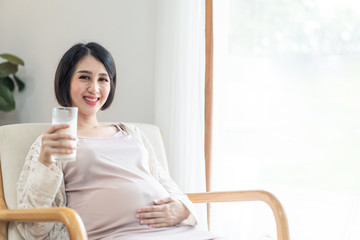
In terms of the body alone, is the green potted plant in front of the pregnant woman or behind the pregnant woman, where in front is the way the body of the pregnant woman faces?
behind

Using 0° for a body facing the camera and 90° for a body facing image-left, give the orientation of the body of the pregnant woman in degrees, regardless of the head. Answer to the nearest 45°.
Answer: approximately 315°

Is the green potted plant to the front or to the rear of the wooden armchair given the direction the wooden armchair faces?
to the rear

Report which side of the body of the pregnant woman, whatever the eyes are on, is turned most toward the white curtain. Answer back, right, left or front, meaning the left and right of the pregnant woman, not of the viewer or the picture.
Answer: left

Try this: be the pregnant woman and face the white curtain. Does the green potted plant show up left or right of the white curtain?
left
